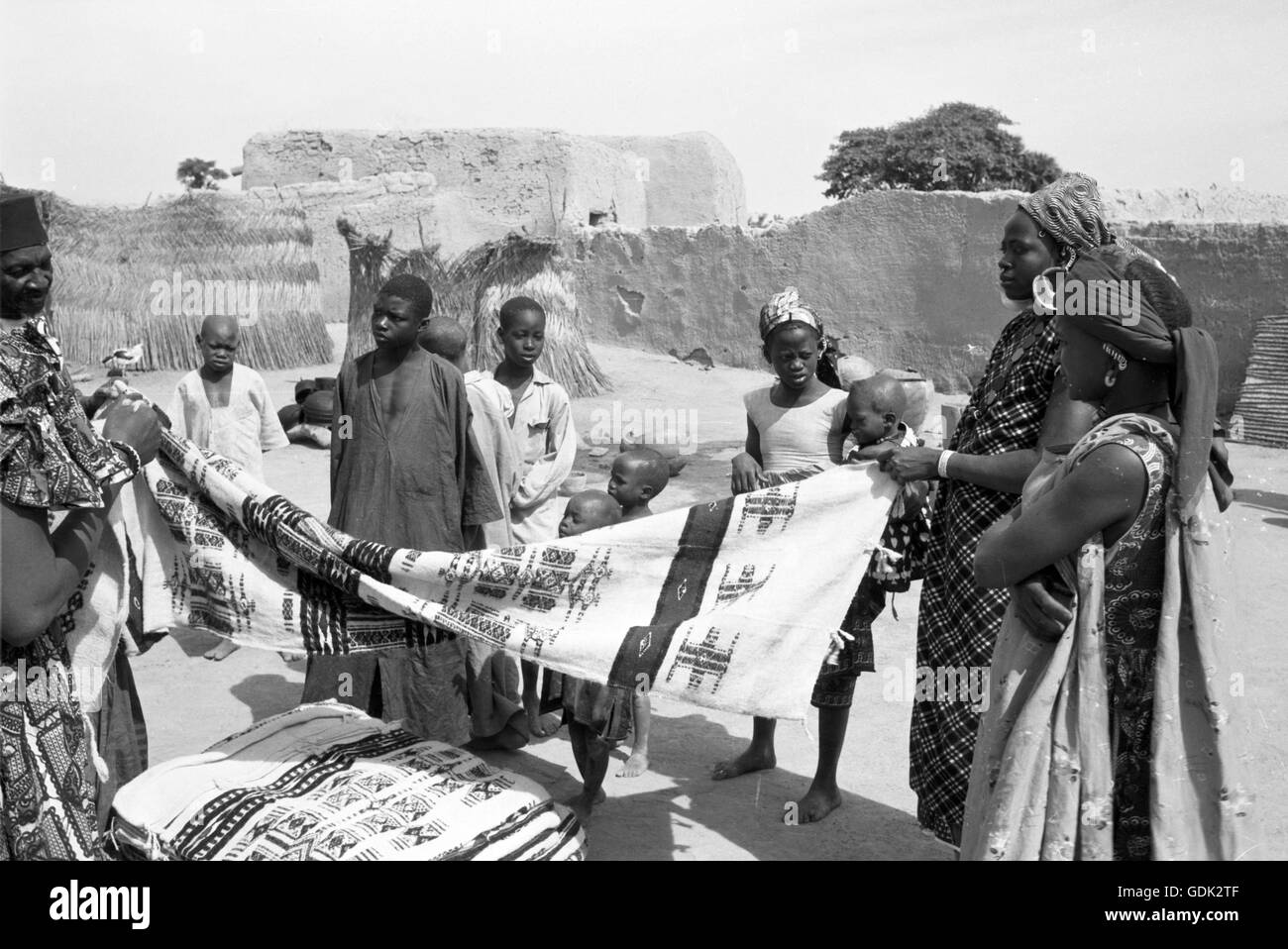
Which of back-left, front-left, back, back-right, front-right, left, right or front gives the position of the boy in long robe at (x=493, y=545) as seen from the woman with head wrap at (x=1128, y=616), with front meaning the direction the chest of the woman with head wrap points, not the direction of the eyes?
front-right

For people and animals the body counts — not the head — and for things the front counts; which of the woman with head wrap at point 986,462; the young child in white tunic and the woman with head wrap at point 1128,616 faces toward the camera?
the young child in white tunic

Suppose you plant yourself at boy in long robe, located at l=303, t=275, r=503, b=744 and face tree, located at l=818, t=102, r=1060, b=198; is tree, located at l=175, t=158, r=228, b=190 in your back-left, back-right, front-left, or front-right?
front-left

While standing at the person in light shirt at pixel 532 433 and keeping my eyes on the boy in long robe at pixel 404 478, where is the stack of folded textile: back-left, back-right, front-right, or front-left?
front-left

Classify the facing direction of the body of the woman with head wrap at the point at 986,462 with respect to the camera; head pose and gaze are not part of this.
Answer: to the viewer's left

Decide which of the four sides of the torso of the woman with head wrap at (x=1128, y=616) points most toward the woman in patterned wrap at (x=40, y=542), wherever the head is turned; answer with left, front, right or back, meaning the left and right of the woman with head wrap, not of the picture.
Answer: front

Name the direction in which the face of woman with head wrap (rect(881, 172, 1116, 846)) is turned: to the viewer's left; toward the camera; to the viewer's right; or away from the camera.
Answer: to the viewer's left

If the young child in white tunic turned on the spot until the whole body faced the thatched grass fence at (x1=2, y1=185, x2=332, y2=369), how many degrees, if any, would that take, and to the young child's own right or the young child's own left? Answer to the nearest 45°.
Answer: approximately 180°

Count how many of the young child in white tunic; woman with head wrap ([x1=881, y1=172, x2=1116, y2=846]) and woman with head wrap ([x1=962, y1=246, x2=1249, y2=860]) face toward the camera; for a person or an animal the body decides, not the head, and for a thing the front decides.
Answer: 1

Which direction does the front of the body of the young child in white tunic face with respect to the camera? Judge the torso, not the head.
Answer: toward the camera

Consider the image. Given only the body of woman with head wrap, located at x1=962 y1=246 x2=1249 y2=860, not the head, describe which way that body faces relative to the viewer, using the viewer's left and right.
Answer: facing to the left of the viewer

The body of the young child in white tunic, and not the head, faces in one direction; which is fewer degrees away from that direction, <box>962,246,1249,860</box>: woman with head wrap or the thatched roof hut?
the woman with head wrap

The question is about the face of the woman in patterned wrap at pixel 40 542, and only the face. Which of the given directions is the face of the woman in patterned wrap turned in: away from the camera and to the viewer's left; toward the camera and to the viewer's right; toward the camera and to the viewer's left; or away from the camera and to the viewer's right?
toward the camera and to the viewer's right

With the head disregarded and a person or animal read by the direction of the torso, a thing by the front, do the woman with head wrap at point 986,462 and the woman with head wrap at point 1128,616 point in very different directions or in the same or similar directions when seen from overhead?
same or similar directions

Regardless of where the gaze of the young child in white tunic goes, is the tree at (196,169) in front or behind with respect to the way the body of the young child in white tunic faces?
behind
